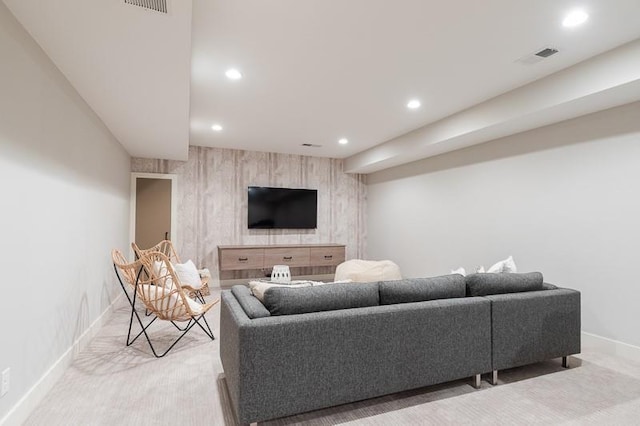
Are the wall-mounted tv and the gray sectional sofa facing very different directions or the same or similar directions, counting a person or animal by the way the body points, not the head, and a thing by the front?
very different directions

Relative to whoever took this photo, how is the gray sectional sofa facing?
facing away from the viewer and to the left of the viewer

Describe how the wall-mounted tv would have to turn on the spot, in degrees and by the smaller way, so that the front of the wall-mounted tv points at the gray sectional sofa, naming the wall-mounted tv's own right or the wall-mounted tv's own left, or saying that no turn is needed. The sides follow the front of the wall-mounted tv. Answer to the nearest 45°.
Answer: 0° — it already faces it

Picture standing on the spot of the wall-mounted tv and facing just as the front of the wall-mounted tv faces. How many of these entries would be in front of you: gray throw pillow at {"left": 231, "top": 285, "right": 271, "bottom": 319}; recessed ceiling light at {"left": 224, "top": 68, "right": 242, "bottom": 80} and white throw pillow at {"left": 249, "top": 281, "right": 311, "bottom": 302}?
3

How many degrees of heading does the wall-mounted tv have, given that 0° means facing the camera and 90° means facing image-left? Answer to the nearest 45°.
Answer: approximately 0°

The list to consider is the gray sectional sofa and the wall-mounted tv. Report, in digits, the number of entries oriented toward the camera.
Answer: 1
